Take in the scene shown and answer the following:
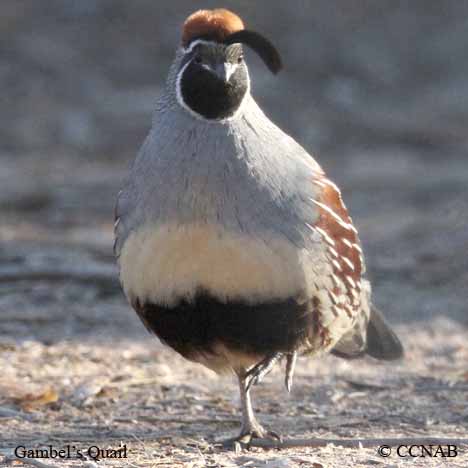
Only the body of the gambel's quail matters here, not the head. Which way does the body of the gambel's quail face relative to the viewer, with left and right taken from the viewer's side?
facing the viewer and to the left of the viewer

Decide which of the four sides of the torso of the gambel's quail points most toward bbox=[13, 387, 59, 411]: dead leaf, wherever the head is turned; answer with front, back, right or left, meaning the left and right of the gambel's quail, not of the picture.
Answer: right
